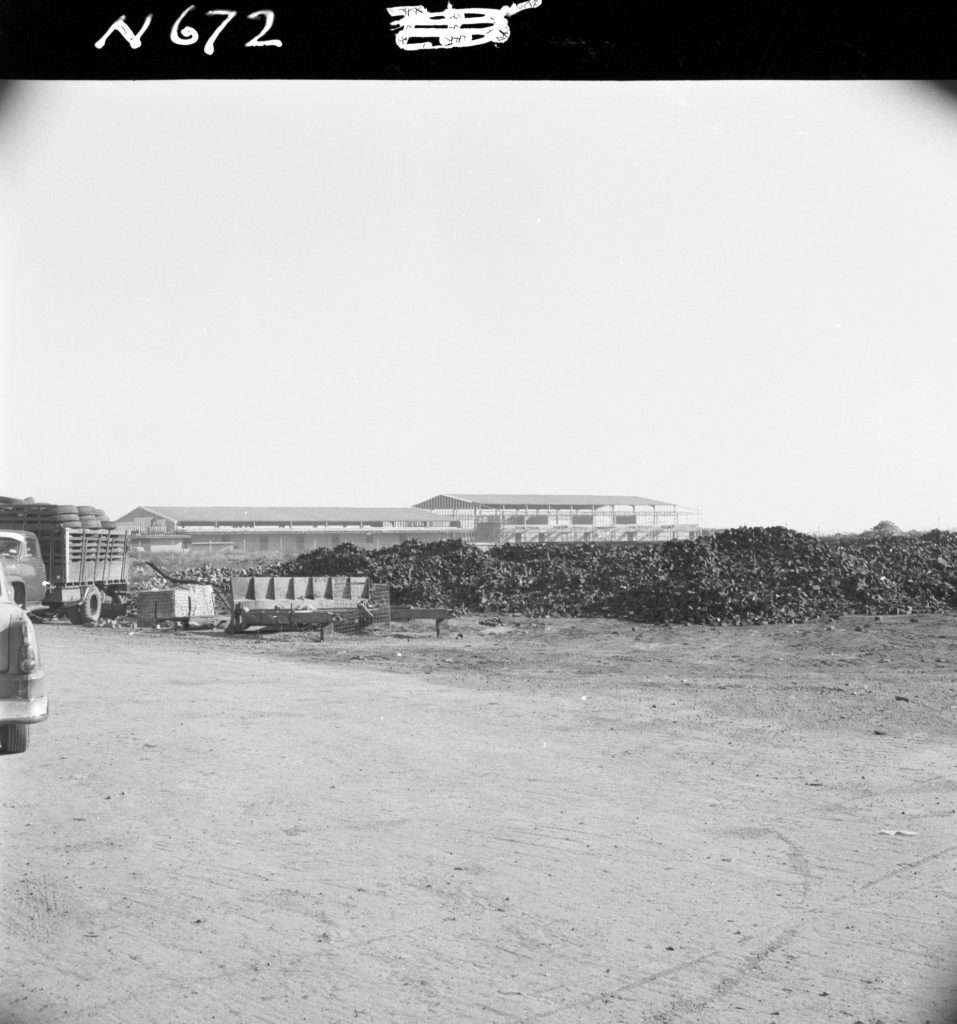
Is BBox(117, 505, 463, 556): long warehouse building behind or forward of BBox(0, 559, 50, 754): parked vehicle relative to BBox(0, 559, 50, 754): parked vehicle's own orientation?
forward

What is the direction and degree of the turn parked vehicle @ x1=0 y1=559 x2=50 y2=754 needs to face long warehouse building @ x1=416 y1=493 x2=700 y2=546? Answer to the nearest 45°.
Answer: approximately 45° to its right

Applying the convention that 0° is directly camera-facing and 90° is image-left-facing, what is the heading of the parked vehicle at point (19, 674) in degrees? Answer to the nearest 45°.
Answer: approximately 180°

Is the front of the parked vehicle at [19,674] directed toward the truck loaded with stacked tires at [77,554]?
yes
